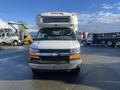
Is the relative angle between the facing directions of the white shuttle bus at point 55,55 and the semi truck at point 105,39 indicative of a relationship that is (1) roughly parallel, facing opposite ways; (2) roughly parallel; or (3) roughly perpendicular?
roughly perpendicular

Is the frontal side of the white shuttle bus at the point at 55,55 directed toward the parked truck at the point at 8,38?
no

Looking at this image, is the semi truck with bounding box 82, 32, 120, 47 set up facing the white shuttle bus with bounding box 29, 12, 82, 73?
no

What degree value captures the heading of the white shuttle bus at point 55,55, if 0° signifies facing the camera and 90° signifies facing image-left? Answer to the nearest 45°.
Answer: approximately 0°

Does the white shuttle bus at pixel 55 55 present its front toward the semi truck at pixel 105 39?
no
